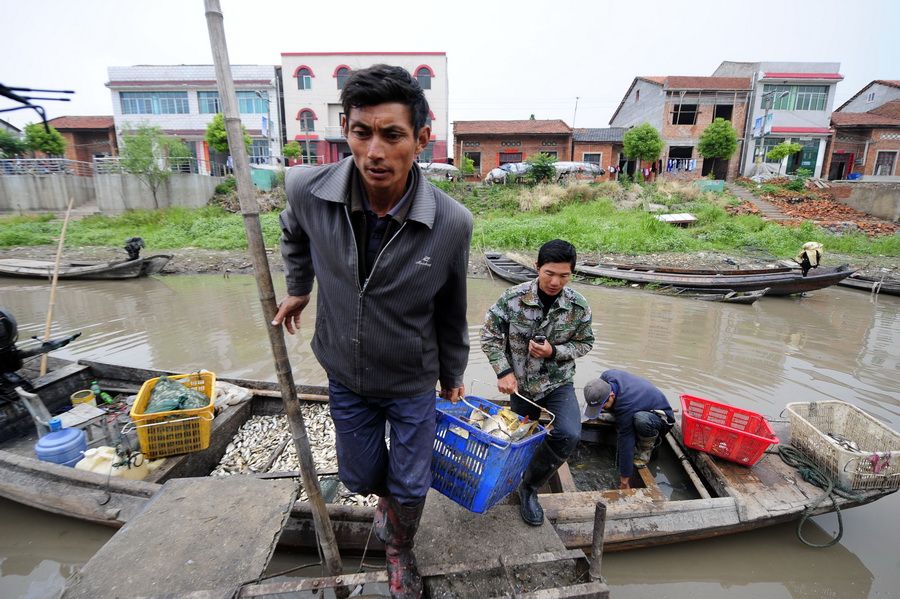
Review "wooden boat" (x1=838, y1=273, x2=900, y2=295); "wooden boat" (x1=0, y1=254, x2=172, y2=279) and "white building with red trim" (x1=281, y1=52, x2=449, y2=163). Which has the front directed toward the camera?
the white building with red trim

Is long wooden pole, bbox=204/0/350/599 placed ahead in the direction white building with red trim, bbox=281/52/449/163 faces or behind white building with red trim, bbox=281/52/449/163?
ahead

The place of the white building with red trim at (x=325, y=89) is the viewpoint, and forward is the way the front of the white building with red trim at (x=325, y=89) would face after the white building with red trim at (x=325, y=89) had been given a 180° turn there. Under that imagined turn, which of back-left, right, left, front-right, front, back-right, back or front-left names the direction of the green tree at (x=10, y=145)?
left

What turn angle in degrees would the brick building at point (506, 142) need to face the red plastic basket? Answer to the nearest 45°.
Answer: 0° — it already faces it

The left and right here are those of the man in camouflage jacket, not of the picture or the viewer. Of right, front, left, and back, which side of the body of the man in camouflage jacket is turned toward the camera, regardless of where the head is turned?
front

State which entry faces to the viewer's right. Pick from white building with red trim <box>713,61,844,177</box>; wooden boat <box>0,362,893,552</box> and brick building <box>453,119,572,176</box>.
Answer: the wooden boat

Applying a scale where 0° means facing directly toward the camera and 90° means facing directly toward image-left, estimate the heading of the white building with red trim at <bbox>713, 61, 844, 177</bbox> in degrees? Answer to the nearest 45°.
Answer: approximately 0°

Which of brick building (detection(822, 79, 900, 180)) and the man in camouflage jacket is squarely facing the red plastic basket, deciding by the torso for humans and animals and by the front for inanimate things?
the brick building

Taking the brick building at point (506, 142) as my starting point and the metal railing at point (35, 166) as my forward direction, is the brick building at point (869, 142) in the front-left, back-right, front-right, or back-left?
back-left

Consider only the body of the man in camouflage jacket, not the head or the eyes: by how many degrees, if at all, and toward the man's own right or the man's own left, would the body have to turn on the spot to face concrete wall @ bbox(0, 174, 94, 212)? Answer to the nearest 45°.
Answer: approximately 135° to the man's own right

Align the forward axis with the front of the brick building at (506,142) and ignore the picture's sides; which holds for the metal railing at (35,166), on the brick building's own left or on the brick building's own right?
on the brick building's own right

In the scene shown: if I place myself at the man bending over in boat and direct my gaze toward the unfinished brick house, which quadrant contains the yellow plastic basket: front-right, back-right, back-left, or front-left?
back-left

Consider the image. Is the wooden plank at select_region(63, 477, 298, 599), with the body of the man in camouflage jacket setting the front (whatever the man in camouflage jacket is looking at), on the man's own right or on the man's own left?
on the man's own right

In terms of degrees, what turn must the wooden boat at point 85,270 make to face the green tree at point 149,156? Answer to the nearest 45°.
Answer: approximately 90° to its right

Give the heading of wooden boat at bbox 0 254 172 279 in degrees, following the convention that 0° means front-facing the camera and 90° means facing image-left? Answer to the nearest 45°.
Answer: approximately 270°

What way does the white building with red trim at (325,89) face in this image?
toward the camera

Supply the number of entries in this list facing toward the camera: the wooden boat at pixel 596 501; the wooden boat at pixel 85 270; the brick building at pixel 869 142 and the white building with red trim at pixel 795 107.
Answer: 2

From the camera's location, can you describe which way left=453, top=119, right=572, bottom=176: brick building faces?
facing the viewer
